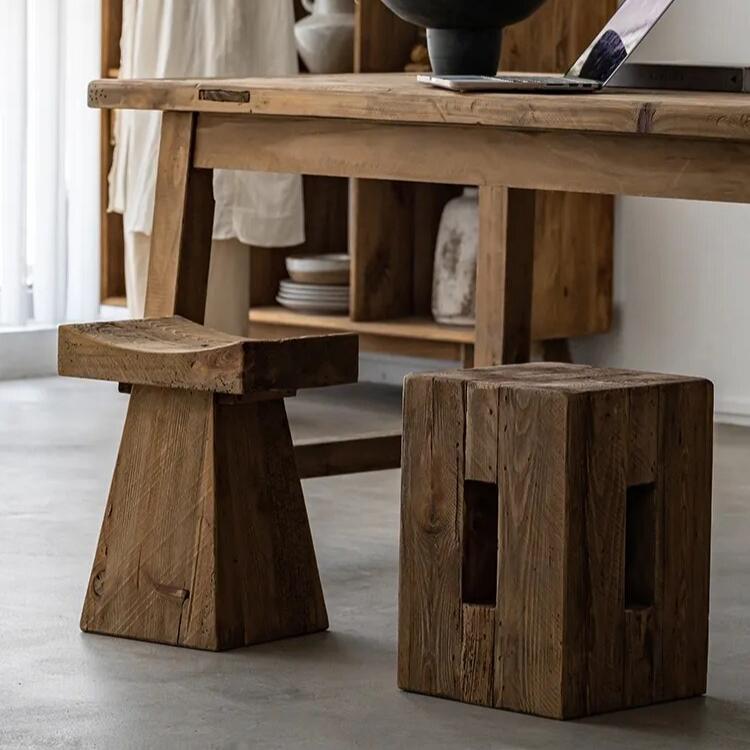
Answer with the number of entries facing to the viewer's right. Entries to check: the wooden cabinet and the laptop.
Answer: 0

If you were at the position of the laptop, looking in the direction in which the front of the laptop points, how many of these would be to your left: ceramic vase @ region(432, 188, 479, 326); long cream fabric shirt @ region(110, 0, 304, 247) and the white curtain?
0

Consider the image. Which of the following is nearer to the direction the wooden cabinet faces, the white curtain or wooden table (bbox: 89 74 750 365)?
the wooden table

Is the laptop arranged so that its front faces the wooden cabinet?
no

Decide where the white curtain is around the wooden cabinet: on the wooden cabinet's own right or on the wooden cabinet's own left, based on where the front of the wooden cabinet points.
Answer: on the wooden cabinet's own right

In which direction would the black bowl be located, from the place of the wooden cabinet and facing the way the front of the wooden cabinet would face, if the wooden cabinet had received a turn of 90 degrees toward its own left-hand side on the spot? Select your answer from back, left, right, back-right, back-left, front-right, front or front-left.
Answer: front-right

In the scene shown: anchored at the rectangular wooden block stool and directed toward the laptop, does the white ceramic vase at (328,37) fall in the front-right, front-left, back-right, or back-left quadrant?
front-left

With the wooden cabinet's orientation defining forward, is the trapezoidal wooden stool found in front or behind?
in front

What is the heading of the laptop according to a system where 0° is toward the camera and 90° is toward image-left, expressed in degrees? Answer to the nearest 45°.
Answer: approximately 90°

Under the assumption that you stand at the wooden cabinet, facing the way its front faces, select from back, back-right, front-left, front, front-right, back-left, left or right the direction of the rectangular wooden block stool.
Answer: front-left

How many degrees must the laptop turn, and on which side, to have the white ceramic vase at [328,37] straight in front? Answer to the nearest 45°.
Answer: approximately 90° to its right

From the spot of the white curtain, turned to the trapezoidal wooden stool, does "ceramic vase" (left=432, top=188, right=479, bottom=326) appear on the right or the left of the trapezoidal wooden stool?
left

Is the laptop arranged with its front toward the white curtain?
yes
